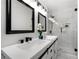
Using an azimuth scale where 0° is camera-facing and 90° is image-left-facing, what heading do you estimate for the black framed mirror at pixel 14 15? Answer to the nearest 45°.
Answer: approximately 315°

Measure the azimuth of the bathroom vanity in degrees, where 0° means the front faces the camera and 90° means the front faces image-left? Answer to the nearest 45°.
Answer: approximately 315°
